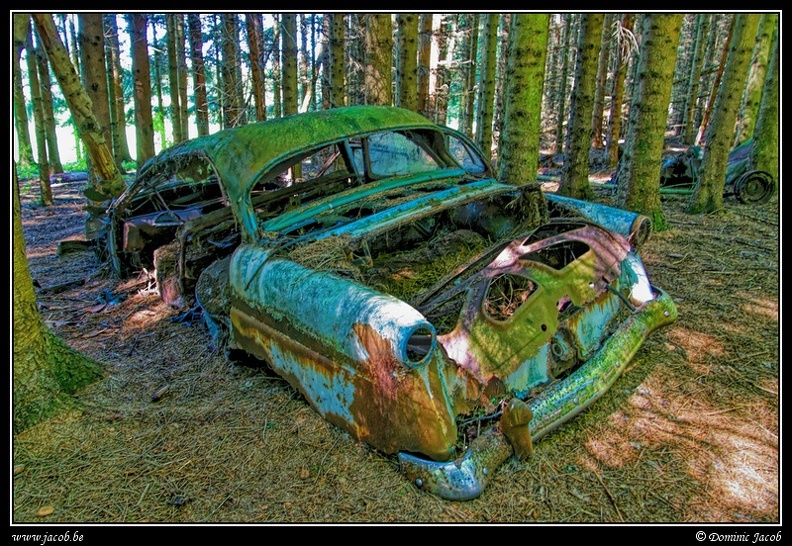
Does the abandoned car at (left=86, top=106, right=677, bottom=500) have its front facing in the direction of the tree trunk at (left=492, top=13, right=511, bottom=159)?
no

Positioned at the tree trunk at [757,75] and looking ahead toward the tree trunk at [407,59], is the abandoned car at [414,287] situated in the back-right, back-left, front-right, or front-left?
front-left

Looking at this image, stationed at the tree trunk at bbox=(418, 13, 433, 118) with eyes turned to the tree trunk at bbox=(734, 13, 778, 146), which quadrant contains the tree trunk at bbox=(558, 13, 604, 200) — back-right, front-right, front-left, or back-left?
front-right
